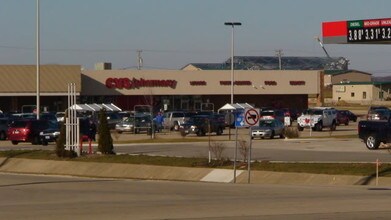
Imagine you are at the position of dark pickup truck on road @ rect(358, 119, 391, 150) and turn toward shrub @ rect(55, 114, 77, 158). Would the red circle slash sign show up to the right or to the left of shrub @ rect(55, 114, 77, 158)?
left

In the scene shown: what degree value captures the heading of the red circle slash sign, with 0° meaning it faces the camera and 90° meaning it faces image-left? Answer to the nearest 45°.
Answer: approximately 0°

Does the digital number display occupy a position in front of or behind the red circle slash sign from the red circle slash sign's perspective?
behind

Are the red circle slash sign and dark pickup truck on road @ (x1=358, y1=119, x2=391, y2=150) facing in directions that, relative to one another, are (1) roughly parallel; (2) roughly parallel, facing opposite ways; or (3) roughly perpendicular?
roughly perpendicular
